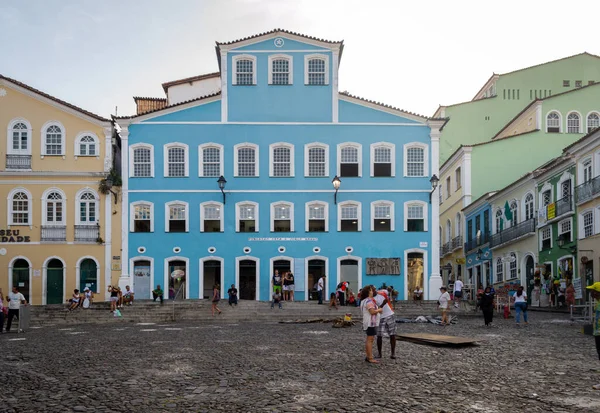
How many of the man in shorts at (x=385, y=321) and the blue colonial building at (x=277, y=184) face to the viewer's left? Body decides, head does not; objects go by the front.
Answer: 1

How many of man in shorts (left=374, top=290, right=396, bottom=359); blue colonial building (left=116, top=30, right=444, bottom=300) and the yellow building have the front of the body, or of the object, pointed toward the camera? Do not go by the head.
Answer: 2

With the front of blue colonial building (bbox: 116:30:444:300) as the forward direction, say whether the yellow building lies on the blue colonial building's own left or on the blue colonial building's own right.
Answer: on the blue colonial building's own right

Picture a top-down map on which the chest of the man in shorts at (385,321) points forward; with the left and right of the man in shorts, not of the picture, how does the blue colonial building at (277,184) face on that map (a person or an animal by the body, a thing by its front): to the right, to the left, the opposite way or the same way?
to the left

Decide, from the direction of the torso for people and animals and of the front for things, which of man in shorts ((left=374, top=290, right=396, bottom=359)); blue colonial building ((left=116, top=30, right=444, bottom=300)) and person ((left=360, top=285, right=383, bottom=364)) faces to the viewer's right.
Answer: the person

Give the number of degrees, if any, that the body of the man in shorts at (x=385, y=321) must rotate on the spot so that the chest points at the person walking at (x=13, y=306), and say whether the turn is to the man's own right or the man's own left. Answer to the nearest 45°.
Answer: approximately 45° to the man's own right

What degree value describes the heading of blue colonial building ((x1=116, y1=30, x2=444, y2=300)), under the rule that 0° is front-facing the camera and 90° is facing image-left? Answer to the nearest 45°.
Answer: approximately 0°

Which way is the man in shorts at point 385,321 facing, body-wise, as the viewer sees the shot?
to the viewer's left

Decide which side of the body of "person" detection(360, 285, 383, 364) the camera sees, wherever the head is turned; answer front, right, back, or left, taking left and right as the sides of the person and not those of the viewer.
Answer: right

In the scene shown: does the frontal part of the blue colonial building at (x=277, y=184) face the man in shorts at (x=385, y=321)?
yes
